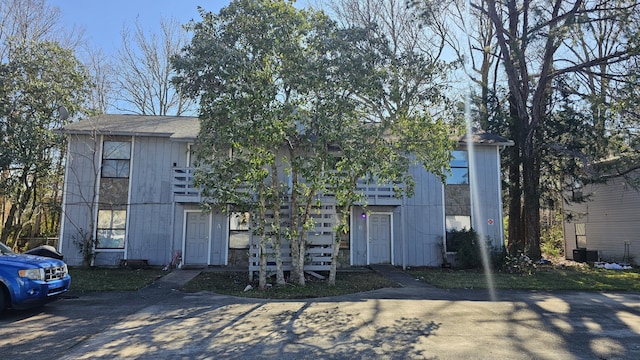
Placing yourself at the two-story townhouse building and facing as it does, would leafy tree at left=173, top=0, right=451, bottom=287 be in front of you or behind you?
in front

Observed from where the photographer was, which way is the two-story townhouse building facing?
facing the viewer

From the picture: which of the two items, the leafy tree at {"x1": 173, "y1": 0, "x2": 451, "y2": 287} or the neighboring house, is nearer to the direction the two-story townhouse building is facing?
the leafy tree

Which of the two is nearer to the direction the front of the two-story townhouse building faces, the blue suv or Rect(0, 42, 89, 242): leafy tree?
the blue suv

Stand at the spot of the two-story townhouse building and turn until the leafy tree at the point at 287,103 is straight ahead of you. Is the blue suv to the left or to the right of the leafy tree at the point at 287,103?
right

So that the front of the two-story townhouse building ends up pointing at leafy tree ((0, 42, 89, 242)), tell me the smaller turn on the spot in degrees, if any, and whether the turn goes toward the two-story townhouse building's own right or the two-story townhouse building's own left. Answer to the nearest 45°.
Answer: approximately 90° to the two-story townhouse building's own right

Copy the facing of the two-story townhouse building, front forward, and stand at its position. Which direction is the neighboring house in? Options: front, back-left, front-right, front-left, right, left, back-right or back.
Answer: left

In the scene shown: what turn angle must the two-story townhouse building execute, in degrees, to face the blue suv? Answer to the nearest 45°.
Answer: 0° — it already faces it
